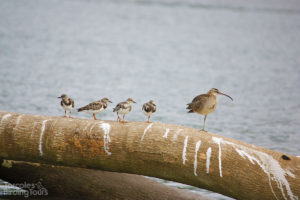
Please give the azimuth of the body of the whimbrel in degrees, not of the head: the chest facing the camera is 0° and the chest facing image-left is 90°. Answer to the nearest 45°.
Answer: approximately 270°

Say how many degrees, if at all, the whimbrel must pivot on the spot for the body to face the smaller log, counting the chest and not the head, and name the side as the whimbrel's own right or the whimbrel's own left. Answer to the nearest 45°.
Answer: approximately 180°
